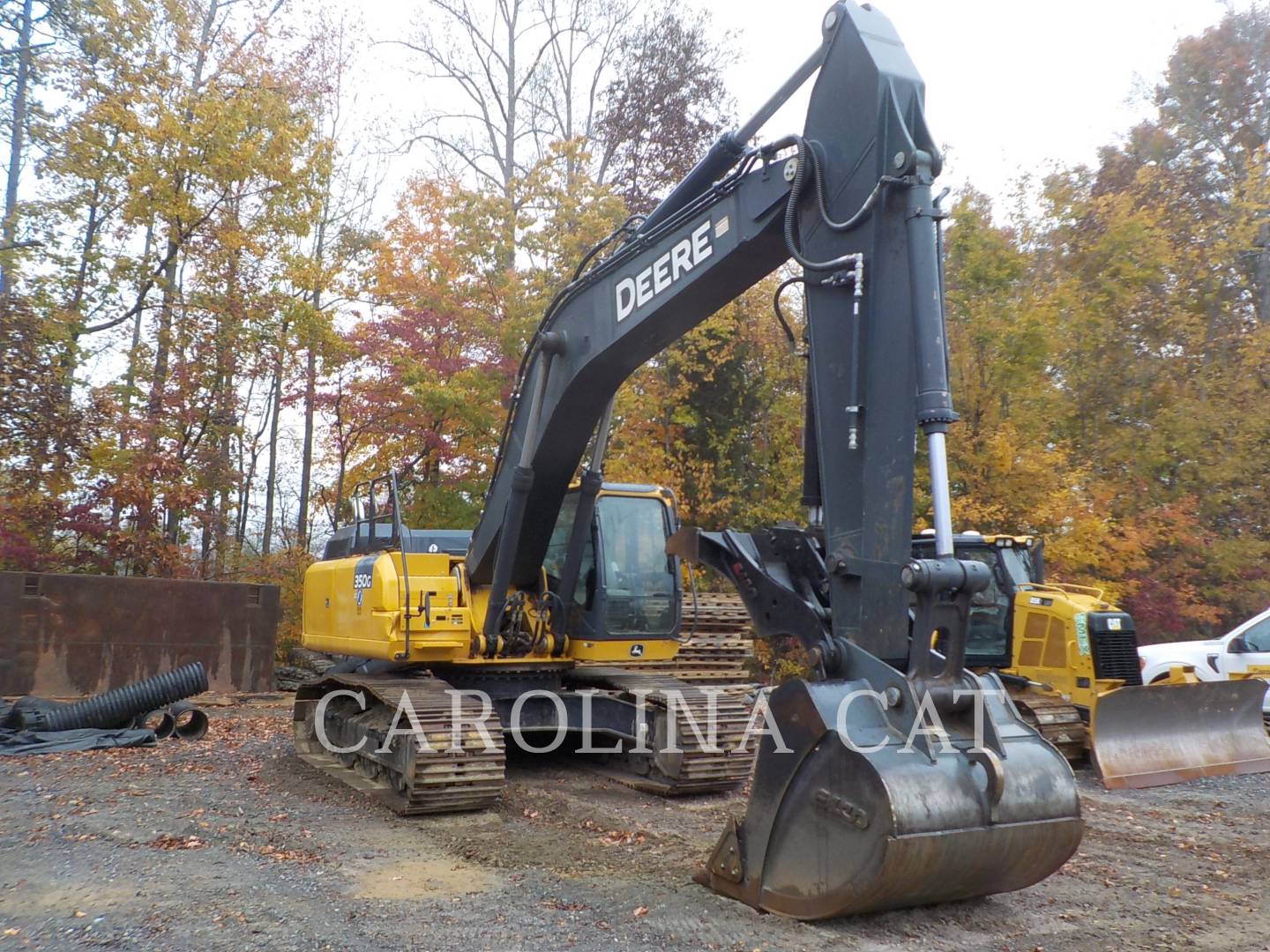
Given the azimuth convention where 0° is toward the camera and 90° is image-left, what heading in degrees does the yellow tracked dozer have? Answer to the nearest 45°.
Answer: approximately 315°

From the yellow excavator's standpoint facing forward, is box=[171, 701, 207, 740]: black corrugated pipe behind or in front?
behind

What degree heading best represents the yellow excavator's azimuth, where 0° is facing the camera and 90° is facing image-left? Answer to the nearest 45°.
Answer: approximately 315°

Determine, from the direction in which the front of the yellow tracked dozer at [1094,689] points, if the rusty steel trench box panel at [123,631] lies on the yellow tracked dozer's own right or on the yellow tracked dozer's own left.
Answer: on the yellow tracked dozer's own right

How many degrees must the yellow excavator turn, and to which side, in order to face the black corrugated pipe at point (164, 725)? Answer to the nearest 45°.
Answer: approximately 180°

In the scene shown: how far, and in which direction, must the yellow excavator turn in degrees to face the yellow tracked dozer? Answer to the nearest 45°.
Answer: approximately 90° to its left

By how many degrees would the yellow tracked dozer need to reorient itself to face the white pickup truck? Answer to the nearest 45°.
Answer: approximately 90° to its left
